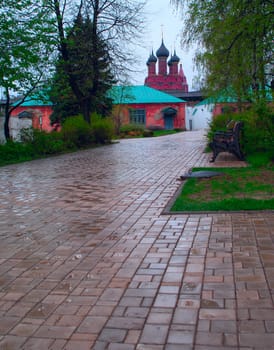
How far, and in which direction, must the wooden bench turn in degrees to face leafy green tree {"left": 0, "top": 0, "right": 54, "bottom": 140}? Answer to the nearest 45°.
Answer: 0° — it already faces it

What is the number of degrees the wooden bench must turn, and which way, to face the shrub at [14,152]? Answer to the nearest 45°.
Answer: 0° — it already faces it

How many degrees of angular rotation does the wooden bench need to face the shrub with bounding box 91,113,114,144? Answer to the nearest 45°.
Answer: approximately 45° to its right

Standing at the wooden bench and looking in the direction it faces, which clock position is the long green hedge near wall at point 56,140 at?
The long green hedge near wall is roughly at 1 o'clock from the wooden bench.

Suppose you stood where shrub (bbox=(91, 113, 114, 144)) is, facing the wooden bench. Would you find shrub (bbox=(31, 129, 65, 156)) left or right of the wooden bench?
right

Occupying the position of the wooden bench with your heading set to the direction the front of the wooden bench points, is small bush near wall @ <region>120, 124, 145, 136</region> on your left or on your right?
on your right

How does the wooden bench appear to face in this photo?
to the viewer's left
